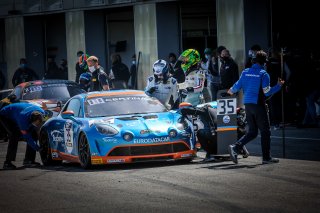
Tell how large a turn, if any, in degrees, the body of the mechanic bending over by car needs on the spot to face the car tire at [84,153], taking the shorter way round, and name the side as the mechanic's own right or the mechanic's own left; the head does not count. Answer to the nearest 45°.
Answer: approximately 45° to the mechanic's own right

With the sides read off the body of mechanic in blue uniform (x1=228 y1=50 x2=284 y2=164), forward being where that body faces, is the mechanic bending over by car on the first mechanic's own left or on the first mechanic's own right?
on the first mechanic's own left

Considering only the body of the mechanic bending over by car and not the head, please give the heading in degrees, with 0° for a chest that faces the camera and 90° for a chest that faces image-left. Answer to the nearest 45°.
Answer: approximately 270°

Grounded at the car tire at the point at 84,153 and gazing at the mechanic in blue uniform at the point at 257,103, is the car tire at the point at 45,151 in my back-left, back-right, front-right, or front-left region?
back-left
